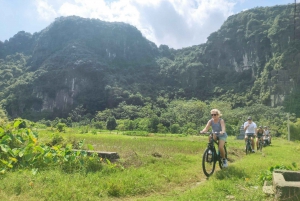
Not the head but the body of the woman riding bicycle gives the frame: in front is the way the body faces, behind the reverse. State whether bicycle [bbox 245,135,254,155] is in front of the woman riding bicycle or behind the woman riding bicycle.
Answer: behind

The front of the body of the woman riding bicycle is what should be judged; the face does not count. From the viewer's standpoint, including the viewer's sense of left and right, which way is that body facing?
facing the viewer and to the left of the viewer
